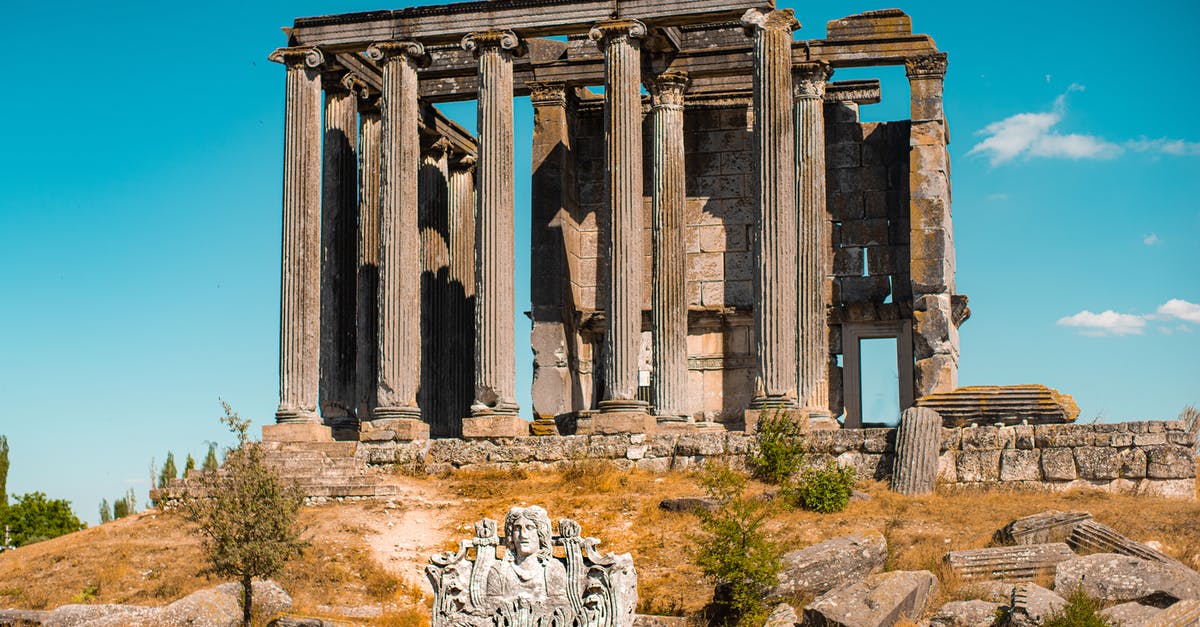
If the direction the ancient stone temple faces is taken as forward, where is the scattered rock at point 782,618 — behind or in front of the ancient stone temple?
in front

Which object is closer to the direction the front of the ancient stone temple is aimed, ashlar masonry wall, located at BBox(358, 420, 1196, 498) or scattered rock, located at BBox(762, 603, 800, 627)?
the scattered rock

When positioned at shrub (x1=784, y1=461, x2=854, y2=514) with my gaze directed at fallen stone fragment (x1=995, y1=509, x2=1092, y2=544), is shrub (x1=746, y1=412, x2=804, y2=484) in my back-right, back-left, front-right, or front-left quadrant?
back-left

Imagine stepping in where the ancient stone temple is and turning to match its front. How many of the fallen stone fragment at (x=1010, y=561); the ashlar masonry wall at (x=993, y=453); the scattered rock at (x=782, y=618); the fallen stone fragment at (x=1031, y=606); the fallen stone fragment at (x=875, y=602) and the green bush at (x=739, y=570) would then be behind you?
0

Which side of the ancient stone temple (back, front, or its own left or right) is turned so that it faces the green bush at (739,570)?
front

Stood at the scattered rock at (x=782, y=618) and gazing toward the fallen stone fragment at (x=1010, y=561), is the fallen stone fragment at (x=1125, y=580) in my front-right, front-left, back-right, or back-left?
front-right

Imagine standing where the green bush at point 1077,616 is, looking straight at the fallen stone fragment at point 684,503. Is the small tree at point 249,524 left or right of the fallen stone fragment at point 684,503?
left

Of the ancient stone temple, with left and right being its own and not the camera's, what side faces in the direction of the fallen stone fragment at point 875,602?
front

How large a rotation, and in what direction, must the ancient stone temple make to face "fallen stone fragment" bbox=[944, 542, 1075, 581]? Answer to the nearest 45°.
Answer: approximately 45° to its left

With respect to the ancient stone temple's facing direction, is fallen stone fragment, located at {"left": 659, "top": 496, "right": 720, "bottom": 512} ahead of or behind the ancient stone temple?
ahead

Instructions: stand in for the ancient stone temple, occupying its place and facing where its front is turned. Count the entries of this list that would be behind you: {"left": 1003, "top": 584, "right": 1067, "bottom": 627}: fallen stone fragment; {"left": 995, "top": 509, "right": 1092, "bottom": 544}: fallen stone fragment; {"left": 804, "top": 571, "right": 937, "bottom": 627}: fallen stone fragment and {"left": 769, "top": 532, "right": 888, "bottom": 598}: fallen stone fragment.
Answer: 0
